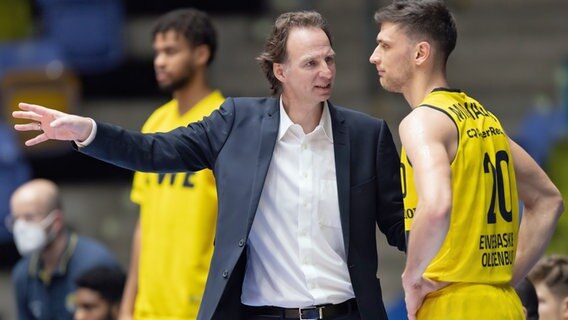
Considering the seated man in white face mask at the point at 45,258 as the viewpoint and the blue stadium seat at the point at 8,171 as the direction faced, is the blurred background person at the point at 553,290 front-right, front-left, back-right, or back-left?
back-right

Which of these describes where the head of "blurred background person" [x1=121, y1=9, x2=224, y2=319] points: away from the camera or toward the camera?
toward the camera

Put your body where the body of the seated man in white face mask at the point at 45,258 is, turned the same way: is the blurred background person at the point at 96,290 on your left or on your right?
on your left

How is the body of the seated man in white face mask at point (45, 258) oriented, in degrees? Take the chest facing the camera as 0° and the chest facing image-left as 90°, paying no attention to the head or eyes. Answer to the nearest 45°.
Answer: approximately 45°

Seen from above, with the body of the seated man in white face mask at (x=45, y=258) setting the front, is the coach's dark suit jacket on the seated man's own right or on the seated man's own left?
on the seated man's own left

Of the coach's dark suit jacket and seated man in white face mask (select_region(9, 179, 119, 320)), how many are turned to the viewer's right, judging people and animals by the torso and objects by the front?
0

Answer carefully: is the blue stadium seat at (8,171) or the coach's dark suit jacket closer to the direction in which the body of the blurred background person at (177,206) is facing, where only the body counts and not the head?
the coach's dark suit jacket

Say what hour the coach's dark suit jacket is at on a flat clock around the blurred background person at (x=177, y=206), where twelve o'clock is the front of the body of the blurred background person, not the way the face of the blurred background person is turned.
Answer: The coach's dark suit jacket is roughly at 10 o'clock from the blurred background person.

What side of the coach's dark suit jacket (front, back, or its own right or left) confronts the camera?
front

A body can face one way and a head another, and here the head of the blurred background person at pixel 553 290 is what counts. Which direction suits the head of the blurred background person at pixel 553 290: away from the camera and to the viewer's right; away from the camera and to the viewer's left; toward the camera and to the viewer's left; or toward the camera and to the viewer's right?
toward the camera and to the viewer's left

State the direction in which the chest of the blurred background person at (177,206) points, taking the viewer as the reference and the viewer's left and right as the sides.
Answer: facing the viewer and to the left of the viewer
